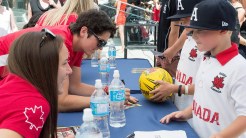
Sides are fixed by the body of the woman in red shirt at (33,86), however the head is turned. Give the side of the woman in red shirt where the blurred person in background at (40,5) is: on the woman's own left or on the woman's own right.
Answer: on the woman's own left

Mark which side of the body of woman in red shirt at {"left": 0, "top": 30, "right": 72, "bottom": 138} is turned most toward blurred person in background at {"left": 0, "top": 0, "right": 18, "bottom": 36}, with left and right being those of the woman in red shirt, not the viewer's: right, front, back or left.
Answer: left

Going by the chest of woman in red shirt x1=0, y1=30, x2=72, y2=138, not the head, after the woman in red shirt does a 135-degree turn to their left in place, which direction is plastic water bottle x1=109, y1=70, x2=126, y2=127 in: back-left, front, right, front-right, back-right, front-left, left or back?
right

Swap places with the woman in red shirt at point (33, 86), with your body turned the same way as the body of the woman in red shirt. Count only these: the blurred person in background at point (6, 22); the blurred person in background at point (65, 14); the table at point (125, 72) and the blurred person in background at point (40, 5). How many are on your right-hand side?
0

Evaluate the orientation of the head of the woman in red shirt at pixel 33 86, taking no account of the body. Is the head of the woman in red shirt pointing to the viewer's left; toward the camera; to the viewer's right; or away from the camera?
to the viewer's right

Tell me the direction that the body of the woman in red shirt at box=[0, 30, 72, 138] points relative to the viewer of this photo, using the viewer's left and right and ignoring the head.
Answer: facing to the right of the viewer

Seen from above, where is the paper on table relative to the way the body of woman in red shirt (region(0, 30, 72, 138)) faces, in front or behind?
in front
